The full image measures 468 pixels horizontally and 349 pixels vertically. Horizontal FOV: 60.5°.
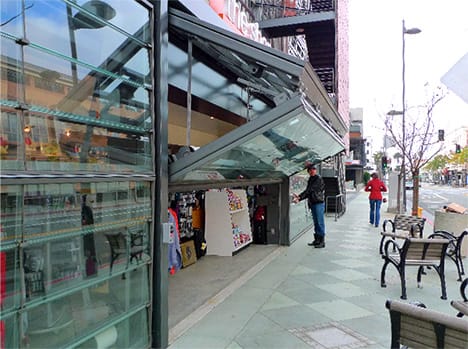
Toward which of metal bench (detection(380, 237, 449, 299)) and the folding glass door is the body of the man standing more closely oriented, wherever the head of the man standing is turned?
the folding glass door

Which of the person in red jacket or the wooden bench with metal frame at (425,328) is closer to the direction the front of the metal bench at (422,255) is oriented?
the person in red jacket

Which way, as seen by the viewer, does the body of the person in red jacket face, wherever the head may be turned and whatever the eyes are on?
away from the camera

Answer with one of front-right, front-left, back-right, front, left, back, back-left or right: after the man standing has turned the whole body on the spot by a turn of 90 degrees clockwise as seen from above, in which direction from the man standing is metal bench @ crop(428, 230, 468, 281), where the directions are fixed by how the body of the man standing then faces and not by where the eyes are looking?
back-right

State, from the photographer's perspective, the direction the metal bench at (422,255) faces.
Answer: facing away from the viewer and to the left of the viewer

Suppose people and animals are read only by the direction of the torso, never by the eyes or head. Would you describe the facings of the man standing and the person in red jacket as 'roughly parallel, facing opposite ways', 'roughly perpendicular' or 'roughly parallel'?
roughly perpendicular

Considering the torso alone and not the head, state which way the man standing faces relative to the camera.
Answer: to the viewer's left

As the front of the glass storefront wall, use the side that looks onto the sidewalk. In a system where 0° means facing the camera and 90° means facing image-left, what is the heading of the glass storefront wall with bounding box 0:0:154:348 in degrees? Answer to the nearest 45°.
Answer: approximately 315°

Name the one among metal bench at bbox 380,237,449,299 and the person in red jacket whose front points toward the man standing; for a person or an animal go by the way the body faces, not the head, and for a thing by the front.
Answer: the metal bench
